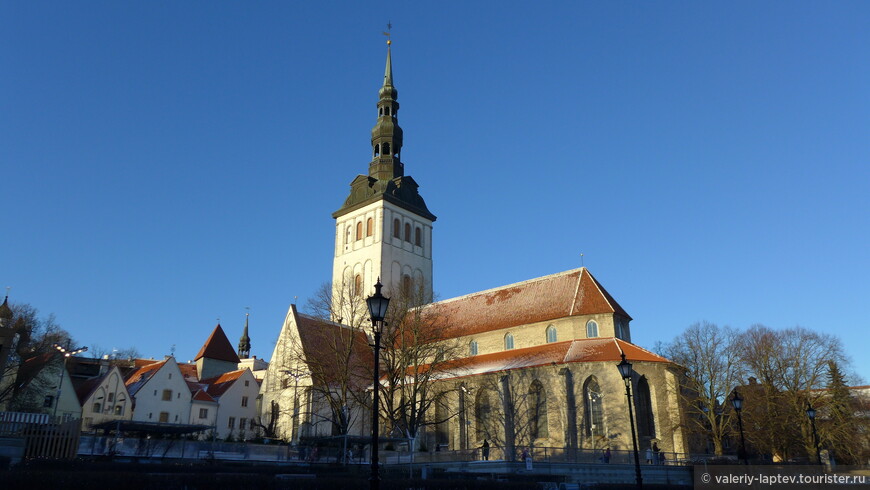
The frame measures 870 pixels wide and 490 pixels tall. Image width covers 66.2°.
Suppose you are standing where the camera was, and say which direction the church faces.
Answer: facing away from the viewer and to the left of the viewer

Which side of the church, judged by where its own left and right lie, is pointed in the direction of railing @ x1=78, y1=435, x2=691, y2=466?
left

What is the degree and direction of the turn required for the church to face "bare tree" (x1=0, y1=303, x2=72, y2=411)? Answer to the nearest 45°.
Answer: approximately 45° to its left

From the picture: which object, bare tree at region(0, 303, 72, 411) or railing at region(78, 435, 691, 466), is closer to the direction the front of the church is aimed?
the bare tree

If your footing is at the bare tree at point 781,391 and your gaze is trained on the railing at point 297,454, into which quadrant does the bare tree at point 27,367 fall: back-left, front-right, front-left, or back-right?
front-right

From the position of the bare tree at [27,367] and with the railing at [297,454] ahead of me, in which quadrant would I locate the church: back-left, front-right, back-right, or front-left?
front-left
